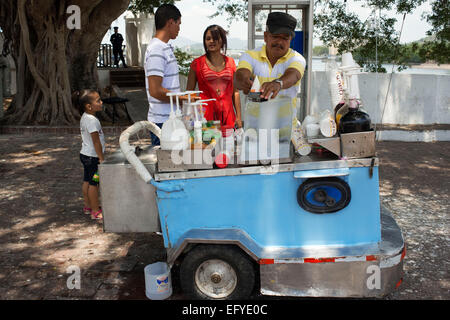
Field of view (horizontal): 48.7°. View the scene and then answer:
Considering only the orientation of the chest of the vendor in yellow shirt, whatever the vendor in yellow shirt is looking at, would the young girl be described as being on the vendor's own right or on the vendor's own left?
on the vendor's own right

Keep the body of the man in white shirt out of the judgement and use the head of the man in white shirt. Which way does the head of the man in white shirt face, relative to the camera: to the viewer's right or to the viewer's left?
to the viewer's right

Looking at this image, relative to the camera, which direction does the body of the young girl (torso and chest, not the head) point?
to the viewer's right

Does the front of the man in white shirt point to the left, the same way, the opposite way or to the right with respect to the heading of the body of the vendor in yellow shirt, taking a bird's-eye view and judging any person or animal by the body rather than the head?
to the left

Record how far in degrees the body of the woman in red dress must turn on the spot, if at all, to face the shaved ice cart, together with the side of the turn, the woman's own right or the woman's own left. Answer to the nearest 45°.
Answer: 0° — they already face it

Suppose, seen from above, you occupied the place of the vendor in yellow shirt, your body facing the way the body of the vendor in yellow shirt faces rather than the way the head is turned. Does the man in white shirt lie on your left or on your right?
on your right

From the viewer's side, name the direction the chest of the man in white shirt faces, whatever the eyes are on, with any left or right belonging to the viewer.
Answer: facing to the right of the viewer

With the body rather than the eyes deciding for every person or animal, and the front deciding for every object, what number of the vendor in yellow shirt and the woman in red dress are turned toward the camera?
2

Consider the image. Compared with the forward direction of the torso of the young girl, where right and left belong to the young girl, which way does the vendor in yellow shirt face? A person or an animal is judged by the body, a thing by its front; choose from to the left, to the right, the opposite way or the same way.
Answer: to the right
